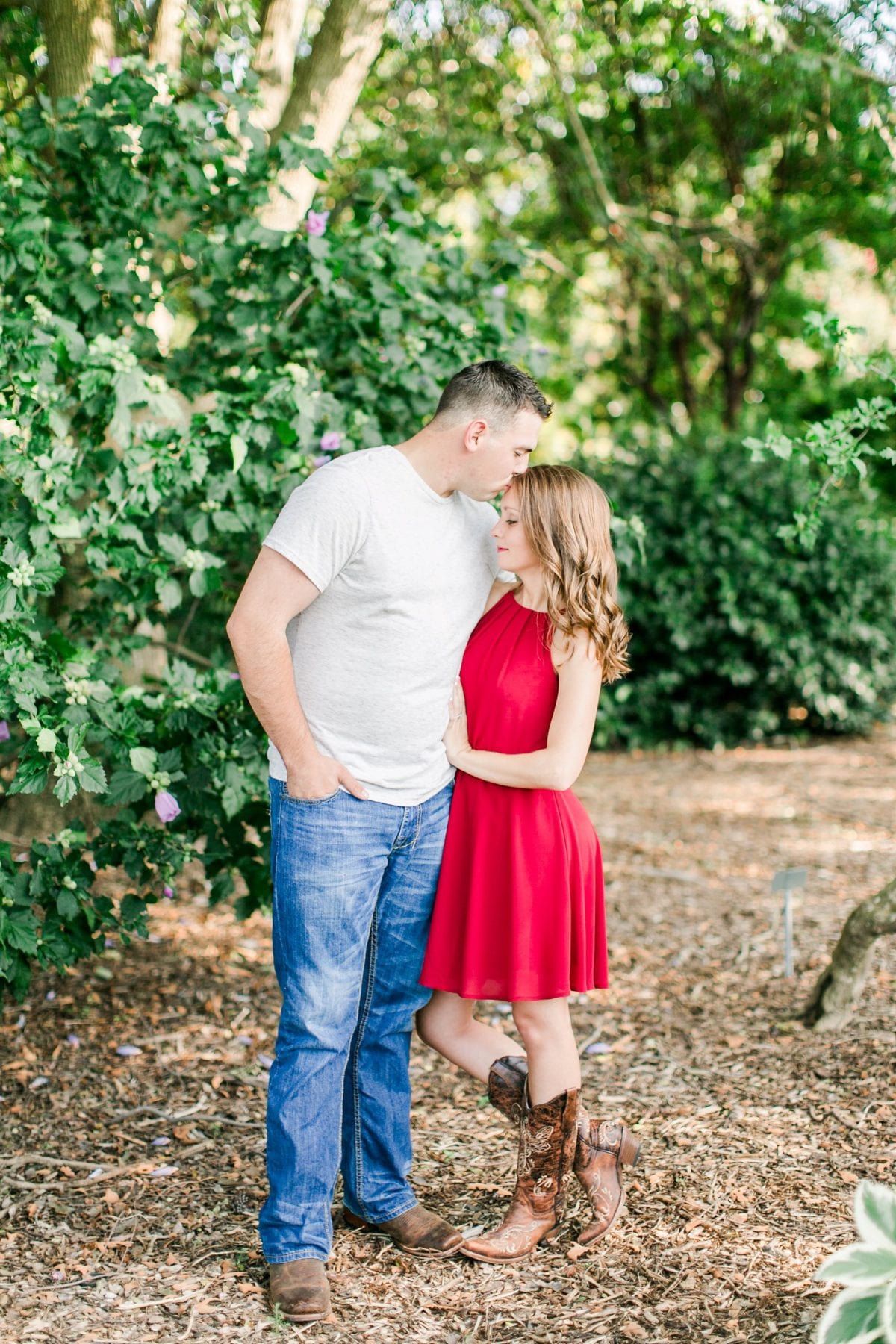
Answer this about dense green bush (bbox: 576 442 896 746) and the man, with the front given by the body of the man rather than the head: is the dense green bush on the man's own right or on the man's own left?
on the man's own left

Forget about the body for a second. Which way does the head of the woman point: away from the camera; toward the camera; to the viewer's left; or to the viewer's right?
to the viewer's left

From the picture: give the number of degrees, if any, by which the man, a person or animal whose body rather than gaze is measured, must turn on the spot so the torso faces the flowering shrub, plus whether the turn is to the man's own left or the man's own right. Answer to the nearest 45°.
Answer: approximately 180°

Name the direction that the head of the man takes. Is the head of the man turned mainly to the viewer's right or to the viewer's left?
to the viewer's right
